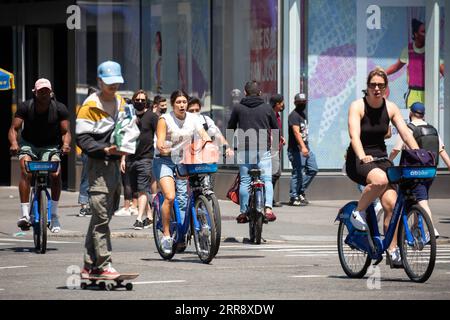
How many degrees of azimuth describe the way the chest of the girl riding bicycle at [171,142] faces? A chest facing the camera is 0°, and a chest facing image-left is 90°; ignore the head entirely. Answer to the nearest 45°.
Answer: approximately 315°

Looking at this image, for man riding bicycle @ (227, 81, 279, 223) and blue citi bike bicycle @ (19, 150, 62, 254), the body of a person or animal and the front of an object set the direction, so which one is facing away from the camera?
the man riding bicycle

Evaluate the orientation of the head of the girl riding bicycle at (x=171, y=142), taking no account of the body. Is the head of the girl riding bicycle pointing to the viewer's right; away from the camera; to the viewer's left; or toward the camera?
toward the camera

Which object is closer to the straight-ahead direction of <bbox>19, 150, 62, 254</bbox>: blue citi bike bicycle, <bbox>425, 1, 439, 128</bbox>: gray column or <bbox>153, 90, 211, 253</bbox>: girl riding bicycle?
the girl riding bicycle

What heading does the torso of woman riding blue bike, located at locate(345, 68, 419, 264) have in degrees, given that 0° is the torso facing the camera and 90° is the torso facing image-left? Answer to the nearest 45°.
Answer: approximately 315°

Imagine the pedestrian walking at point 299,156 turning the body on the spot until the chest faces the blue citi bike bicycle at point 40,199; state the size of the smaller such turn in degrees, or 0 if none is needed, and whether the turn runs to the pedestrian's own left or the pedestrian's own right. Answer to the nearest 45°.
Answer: approximately 45° to the pedestrian's own right

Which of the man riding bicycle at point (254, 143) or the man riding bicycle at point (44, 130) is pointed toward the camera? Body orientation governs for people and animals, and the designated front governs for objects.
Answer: the man riding bicycle at point (44, 130)

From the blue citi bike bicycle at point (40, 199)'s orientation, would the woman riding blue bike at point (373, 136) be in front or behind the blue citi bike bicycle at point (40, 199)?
in front

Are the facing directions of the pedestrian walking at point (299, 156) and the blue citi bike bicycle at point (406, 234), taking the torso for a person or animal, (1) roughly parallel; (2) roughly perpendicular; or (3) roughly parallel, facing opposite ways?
roughly parallel

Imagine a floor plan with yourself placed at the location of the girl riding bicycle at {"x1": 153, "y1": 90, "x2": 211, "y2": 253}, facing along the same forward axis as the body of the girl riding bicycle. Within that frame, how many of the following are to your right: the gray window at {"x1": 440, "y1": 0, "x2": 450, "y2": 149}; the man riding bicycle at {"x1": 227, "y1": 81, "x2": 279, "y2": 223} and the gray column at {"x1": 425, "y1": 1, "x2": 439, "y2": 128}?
0

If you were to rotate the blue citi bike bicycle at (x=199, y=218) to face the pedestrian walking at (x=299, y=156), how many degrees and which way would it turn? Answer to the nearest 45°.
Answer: approximately 135° to its left

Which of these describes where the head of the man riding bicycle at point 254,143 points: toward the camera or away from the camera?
away from the camera

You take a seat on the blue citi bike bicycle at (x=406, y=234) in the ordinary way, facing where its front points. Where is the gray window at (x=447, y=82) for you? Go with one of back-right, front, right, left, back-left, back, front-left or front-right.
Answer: back-left

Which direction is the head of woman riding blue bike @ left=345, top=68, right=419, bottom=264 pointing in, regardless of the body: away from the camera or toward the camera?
toward the camera

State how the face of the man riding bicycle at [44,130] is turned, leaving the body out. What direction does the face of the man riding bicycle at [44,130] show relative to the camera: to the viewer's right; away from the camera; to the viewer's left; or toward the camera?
toward the camera

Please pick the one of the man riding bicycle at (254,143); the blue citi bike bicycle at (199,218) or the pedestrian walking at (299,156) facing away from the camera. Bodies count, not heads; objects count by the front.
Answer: the man riding bicycle

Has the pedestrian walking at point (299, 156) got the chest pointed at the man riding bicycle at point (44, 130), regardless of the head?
no

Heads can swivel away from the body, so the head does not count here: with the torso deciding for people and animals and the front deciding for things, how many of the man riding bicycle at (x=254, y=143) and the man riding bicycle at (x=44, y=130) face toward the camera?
1

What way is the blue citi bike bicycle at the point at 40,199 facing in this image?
toward the camera

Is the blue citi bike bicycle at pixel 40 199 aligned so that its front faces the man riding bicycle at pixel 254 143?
no
